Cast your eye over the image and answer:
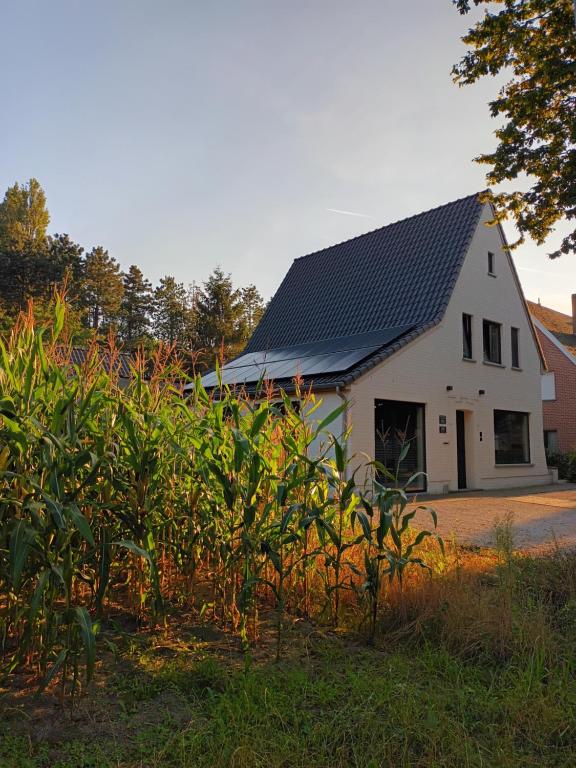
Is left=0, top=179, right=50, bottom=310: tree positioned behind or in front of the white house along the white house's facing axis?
behind

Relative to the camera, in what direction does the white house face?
facing the viewer and to the right of the viewer

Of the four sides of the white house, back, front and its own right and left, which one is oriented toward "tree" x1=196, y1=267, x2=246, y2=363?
back

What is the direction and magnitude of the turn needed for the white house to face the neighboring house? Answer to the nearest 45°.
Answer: approximately 90° to its left

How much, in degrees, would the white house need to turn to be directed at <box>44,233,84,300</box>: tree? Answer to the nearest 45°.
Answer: approximately 180°

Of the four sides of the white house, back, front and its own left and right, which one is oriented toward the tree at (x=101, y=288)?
back

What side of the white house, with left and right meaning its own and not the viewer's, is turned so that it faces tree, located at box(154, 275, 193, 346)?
back

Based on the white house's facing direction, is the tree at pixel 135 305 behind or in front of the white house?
behind

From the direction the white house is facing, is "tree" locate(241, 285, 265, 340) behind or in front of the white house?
behind

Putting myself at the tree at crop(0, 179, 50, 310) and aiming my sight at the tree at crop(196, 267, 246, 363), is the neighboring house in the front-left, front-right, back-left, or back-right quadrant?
front-right
